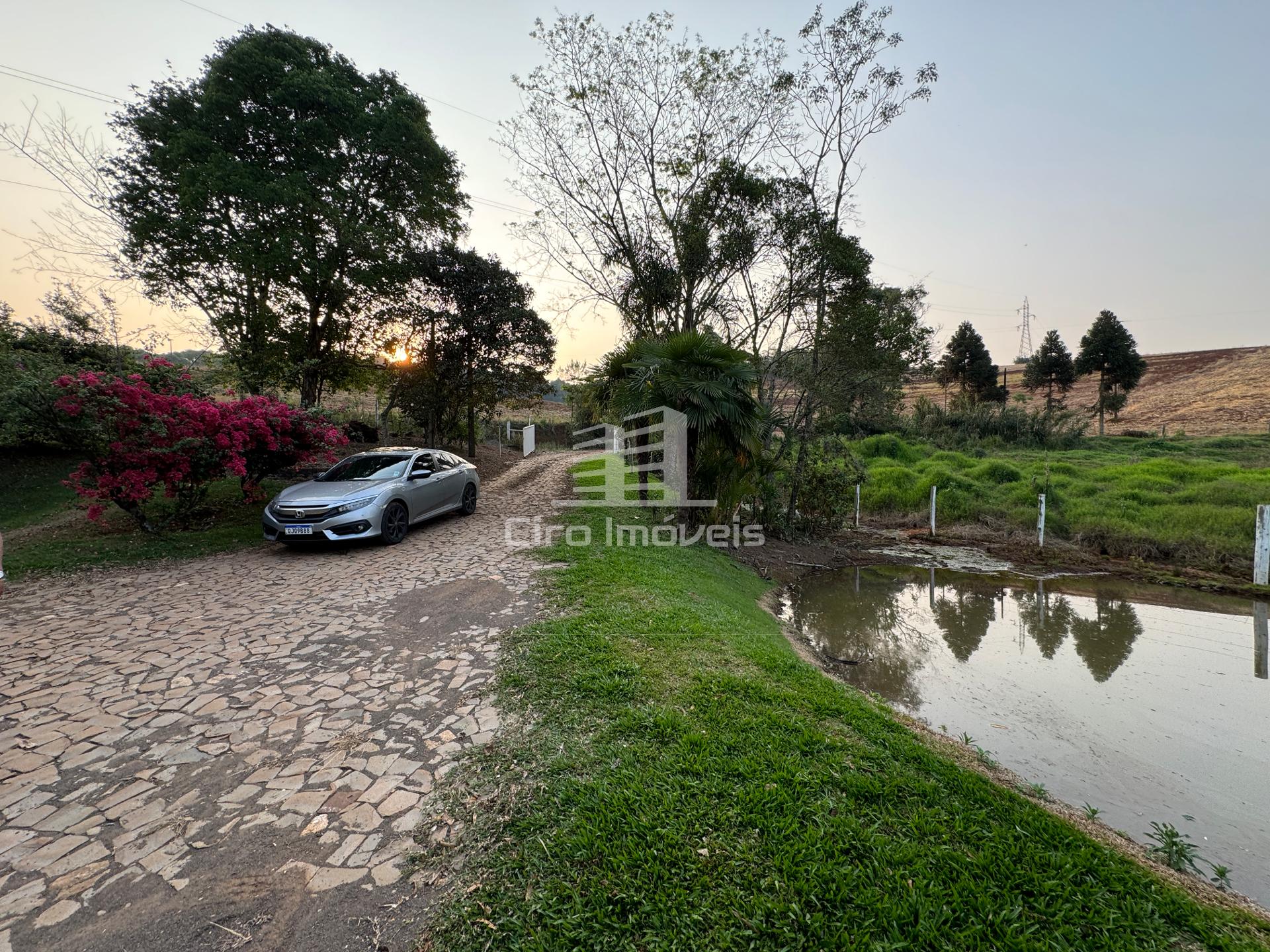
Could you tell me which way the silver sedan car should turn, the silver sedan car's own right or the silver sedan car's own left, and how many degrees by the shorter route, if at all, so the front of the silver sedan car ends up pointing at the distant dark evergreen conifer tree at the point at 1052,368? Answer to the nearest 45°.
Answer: approximately 135° to the silver sedan car's own left

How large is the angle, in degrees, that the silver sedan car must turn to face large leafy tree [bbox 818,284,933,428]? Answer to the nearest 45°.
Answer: approximately 135° to its left

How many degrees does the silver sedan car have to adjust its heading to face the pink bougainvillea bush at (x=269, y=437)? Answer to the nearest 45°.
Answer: approximately 90° to its right

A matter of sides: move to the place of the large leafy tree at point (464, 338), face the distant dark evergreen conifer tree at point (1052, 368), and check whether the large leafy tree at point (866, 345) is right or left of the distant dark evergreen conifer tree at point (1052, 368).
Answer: right

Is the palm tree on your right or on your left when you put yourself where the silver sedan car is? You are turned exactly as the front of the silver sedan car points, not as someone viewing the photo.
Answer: on your left

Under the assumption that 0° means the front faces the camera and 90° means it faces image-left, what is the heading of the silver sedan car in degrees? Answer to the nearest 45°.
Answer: approximately 45°

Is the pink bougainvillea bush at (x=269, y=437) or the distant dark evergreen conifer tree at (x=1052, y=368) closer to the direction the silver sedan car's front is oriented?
the pink bougainvillea bush

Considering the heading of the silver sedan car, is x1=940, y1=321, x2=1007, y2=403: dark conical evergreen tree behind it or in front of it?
behind

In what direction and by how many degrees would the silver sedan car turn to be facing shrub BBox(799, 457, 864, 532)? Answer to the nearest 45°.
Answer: approximately 135° to its left

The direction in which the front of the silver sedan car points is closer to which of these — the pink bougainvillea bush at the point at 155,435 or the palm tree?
the pink bougainvillea bush

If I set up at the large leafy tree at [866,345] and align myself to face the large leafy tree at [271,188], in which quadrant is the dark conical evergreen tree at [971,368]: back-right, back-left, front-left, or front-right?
back-right

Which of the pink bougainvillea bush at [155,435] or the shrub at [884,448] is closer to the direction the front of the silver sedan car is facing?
the pink bougainvillea bush
